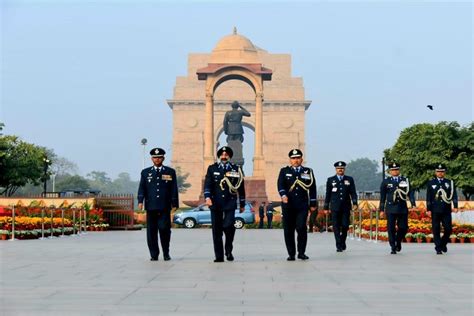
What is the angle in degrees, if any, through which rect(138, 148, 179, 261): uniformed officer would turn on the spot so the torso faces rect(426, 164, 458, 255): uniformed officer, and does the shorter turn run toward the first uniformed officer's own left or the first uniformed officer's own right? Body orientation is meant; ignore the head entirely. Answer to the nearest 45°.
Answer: approximately 90° to the first uniformed officer's own left

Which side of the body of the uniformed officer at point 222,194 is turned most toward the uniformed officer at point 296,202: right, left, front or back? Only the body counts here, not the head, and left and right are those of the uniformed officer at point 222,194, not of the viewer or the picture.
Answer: left

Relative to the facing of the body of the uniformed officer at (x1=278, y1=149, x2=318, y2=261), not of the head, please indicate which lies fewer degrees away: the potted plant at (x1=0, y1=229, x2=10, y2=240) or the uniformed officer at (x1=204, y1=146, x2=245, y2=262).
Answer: the uniformed officer

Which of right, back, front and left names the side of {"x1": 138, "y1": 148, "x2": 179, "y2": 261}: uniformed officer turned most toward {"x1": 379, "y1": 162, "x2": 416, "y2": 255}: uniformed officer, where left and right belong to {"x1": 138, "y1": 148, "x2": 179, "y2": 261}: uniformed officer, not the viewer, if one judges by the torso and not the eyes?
left

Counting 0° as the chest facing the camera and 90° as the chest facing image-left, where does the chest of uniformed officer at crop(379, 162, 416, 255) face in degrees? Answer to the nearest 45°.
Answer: approximately 0°

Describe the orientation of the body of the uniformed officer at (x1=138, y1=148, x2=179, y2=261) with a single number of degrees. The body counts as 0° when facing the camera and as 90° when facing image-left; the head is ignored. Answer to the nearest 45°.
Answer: approximately 0°

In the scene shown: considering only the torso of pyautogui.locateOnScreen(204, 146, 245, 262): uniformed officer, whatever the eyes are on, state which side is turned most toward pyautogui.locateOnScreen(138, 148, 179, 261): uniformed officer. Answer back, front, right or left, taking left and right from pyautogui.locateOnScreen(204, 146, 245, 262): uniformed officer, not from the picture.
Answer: right

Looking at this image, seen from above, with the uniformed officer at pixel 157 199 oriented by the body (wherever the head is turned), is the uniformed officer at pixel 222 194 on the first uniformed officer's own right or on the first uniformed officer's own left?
on the first uniformed officer's own left
